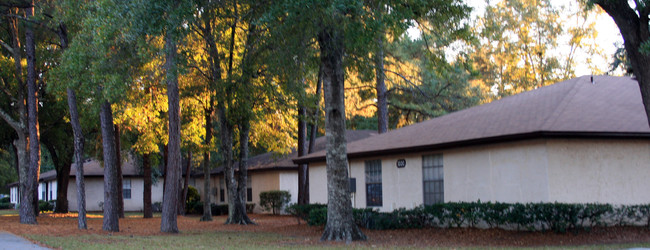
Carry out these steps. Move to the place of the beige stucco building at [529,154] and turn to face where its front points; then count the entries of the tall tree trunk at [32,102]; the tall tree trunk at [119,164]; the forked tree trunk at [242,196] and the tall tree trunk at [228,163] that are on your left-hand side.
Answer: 0

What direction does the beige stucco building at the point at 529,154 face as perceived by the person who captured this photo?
facing the viewer and to the left of the viewer

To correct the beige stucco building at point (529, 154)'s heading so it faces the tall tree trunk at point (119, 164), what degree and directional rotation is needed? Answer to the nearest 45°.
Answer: approximately 90° to its right

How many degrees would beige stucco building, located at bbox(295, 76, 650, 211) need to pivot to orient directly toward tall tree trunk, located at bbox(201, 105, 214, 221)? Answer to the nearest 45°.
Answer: approximately 90° to its right

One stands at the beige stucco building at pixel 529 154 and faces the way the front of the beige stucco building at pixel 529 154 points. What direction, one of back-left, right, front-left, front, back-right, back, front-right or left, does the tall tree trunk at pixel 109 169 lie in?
front-right

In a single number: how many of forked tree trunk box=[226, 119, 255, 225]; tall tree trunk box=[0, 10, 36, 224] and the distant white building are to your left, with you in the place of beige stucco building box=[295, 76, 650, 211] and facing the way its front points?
0

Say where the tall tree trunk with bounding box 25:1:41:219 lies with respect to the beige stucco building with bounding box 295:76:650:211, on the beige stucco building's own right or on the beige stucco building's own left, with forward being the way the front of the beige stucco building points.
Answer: on the beige stucco building's own right

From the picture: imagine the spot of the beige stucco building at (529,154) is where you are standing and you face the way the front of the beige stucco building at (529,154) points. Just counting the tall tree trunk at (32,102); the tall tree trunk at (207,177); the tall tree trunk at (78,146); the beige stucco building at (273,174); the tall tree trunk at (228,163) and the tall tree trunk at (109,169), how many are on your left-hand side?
0

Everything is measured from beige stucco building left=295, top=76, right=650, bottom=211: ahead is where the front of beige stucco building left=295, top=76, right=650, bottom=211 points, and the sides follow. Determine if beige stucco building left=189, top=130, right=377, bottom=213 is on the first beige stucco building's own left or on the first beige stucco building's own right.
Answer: on the first beige stucco building's own right

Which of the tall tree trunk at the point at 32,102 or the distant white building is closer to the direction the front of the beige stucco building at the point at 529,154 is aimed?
the tall tree trunk
